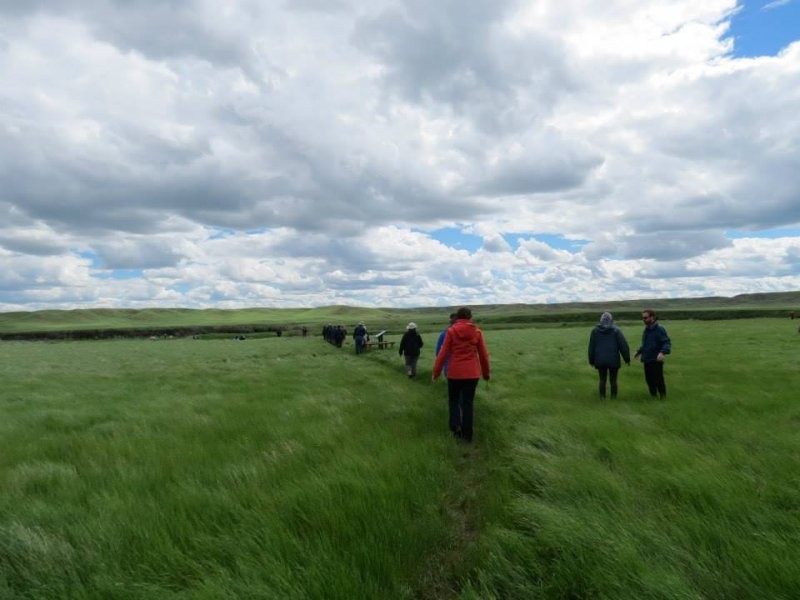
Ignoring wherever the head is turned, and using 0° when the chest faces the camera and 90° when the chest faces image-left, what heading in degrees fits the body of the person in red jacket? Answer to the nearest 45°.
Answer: approximately 180°

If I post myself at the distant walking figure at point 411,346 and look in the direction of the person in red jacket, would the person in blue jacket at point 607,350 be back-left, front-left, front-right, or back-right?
front-left

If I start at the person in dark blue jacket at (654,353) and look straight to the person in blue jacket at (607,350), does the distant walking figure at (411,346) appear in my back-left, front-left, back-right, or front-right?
front-right

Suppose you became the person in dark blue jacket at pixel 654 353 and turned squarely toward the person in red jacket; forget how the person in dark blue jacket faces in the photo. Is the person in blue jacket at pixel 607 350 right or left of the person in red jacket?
right

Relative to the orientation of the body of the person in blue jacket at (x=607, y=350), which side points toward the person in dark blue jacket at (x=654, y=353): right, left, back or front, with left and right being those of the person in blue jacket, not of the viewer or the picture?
right

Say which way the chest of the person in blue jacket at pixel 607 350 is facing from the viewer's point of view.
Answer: away from the camera

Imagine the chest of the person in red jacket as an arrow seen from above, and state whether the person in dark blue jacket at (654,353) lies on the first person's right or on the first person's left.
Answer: on the first person's right

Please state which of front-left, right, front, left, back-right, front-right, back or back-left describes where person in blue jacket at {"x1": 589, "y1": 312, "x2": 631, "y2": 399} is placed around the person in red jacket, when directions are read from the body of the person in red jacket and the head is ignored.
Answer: front-right

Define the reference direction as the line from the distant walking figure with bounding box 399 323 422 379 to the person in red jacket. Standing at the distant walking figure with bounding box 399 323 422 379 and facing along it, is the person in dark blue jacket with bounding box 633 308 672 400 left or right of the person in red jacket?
left

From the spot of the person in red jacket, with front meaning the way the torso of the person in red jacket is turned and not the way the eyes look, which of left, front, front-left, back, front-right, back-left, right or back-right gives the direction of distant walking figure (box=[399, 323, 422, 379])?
front

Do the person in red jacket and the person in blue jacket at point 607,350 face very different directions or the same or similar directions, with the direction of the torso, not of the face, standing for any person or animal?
same or similar directions

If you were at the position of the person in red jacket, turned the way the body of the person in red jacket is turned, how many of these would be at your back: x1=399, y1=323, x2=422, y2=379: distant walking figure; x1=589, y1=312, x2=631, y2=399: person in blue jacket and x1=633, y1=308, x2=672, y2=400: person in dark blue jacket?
0

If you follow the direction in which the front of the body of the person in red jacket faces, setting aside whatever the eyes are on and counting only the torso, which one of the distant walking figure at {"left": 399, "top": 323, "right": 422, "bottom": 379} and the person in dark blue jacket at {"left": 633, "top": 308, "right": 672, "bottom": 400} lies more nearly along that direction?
the distant walking figure
